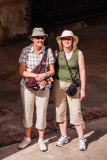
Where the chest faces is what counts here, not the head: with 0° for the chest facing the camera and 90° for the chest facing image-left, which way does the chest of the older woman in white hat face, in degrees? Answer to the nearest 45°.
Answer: approximately 0°

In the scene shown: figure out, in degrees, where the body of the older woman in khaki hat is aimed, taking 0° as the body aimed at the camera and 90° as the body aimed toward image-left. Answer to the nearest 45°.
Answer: approximately 0°

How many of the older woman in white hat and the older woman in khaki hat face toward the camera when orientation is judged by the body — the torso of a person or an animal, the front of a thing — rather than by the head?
2

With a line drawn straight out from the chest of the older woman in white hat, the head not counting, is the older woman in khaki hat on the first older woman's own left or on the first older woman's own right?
on the first older woman's own right

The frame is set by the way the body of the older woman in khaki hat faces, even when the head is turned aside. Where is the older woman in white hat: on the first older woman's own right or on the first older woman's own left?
on the first older woman's own left
